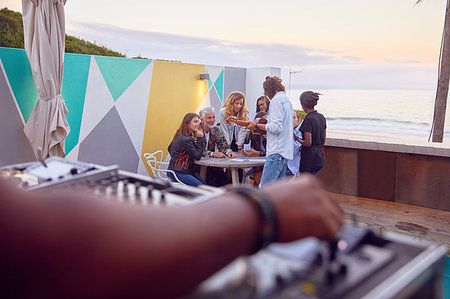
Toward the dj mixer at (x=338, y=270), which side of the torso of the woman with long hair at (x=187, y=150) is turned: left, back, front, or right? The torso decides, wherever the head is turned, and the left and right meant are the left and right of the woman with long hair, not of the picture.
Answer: right

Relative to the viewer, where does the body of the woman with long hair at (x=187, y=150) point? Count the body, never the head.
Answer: to the viewer's right

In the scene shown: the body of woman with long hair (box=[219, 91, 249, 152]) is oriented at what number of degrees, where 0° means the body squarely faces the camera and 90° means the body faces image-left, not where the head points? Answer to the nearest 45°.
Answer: approximately 315°

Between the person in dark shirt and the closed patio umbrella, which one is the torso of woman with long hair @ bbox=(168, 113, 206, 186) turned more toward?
the person in dark shirt

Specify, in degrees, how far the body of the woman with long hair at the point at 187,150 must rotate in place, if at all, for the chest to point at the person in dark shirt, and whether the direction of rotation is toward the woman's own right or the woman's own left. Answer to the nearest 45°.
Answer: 0° — they already face them

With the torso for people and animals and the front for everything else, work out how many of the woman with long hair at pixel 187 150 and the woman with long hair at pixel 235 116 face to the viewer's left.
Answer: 0

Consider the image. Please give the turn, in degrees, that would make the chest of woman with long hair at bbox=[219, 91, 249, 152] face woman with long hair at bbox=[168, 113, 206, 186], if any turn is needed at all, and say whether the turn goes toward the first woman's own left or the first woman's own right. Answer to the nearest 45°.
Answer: approximately 90° to the first woman's own right

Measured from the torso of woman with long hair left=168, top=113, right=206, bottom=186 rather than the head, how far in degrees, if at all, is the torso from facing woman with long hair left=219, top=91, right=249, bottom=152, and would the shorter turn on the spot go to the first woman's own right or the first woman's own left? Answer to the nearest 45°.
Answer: approximately 45° to the first woman's own left

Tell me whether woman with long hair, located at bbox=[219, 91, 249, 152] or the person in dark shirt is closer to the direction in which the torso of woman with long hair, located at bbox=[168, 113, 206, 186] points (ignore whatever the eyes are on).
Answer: the person in dark shirt
